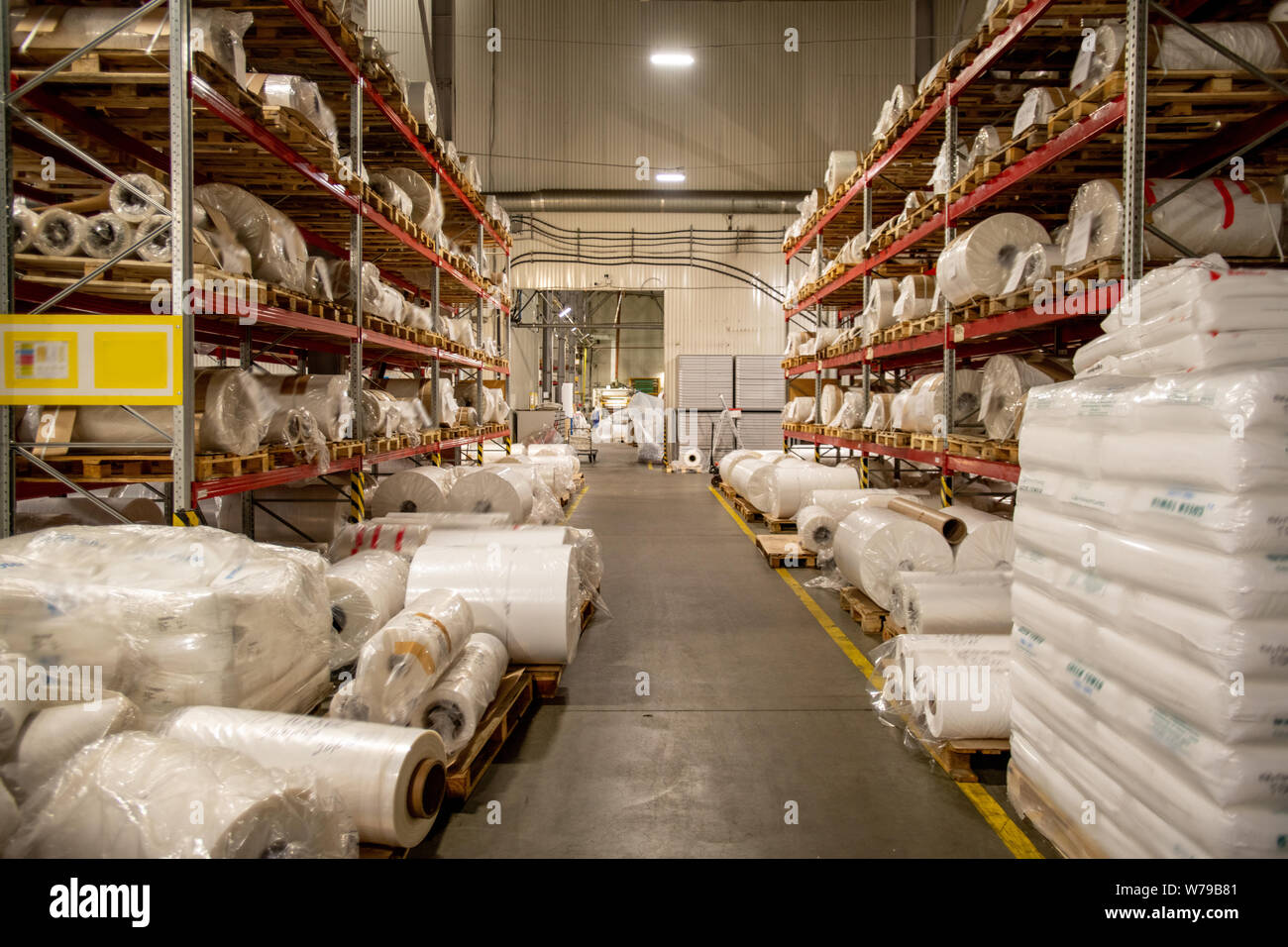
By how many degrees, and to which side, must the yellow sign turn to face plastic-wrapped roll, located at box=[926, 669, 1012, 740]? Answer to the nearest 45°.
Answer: approximately 45° to its left

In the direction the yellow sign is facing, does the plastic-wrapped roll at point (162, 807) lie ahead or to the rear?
ahead

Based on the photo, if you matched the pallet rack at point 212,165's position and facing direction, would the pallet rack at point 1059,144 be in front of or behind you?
in front

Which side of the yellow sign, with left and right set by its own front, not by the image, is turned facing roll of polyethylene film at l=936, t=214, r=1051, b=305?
left

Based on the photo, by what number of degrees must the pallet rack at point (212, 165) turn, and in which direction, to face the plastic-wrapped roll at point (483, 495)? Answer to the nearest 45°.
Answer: approximately 45° to its left

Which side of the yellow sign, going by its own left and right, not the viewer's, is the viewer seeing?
front

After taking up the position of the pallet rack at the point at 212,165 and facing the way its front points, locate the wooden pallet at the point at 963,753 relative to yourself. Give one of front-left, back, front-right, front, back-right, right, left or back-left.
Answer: front-right

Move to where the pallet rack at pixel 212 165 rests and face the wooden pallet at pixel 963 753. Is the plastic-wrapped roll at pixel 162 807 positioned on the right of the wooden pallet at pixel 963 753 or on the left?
right

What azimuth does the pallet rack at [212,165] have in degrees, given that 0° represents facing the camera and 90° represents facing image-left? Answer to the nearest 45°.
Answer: approximately 270°

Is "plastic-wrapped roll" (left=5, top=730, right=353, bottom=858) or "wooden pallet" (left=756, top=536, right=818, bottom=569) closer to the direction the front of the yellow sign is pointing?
the plastic-wrapped roll
